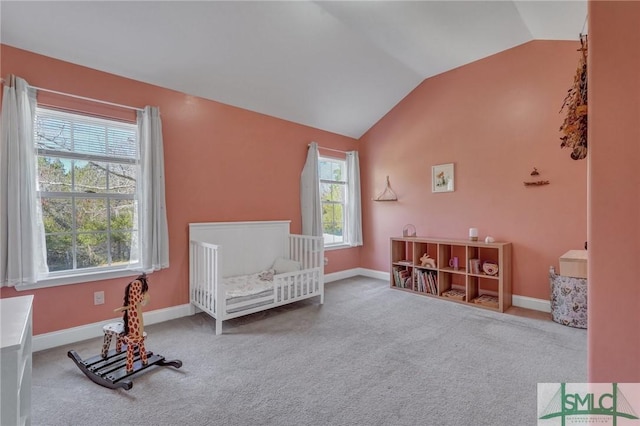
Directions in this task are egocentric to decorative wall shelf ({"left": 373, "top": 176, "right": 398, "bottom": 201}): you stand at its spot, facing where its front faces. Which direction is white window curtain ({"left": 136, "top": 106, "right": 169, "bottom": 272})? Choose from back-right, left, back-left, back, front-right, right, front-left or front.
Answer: front

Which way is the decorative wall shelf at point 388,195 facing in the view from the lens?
facing the viewer and to the left of the viewer

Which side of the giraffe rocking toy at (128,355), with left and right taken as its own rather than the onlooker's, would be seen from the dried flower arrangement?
front

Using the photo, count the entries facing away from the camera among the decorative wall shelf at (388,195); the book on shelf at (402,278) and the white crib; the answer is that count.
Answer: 0

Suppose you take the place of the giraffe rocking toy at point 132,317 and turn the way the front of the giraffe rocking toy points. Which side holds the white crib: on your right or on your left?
on your left

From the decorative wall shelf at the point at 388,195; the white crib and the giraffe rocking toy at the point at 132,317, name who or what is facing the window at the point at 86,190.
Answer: the decorative wall shelf

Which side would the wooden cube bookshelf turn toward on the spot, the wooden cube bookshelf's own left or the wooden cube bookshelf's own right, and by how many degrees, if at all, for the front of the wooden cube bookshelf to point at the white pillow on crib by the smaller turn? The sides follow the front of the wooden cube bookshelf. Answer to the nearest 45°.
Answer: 0° — it already faces it

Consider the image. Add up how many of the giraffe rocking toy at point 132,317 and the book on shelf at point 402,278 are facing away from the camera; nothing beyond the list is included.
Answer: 0

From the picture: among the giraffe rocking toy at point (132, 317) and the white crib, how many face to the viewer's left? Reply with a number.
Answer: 0

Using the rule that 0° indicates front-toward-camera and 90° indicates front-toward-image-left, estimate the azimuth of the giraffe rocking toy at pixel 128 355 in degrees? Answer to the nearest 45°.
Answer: approximately 315°

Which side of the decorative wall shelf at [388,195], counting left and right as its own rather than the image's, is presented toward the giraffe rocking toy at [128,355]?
front

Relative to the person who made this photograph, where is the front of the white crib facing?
facing the viewer and to the right of the viewer

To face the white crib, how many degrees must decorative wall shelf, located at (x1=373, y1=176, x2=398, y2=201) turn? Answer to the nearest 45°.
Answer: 0° — it already faces it

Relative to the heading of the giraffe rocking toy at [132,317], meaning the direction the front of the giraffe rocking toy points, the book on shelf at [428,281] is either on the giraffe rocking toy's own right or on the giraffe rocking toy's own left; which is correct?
on the giraffe rocking toy's own left

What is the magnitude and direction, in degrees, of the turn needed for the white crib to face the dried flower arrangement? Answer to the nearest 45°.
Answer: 0° — it already faces it

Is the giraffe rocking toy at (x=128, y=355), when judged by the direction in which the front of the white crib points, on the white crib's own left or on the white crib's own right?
on the white crib's own right
